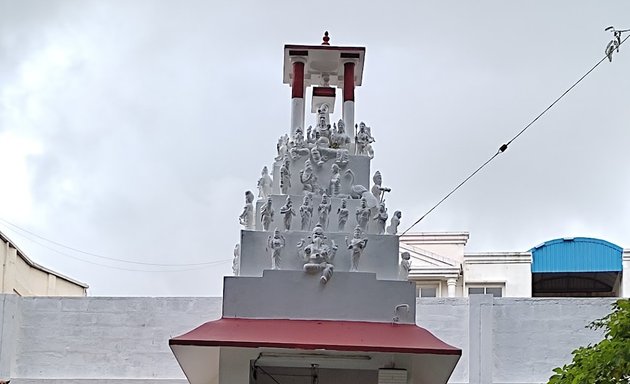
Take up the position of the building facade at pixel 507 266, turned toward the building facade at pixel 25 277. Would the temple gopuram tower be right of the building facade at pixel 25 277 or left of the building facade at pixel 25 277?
left

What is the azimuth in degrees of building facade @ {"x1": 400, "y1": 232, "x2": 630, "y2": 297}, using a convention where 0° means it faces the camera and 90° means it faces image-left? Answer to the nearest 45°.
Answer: approximately 0°

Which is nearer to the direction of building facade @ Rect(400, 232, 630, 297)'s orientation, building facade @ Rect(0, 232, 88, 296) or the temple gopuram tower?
the temple gopuram tower

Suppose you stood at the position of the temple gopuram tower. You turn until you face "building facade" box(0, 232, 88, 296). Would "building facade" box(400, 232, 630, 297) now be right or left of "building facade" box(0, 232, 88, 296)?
right

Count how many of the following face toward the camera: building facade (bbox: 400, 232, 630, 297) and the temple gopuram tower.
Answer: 2

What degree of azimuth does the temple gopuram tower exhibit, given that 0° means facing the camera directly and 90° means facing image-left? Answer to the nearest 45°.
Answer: approximately 0°

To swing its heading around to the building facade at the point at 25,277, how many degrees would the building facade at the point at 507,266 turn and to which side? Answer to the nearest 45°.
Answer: approximately 45° to its right

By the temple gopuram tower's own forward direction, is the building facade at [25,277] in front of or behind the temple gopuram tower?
behind

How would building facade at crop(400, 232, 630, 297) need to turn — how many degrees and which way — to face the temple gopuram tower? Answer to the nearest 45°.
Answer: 0° — it already faces it
